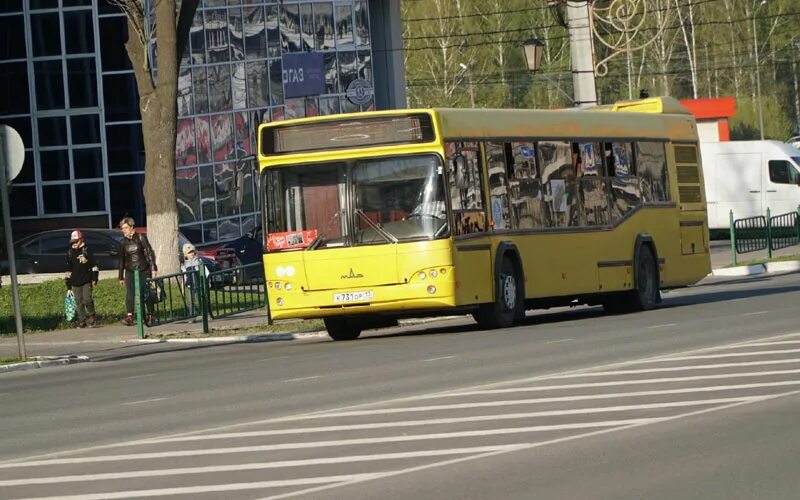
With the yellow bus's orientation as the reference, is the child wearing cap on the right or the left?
on its right

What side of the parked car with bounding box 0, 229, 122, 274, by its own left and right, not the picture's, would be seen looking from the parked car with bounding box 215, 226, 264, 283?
back

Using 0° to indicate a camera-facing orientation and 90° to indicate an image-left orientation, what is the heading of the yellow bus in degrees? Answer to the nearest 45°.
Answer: approximately 45°

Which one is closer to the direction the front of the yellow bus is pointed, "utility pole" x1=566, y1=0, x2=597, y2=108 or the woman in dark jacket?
the woman in dark jacket

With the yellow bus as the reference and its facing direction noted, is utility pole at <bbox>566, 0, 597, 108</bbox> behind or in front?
behind

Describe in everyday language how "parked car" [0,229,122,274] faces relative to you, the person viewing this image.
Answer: facing to the left of the viewer

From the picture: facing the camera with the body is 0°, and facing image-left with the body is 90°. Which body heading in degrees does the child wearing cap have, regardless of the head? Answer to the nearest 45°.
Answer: approximately 0°

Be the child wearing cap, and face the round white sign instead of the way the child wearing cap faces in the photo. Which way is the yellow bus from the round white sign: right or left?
left

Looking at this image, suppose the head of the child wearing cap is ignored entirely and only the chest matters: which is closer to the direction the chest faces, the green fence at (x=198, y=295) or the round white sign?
the round white sign
